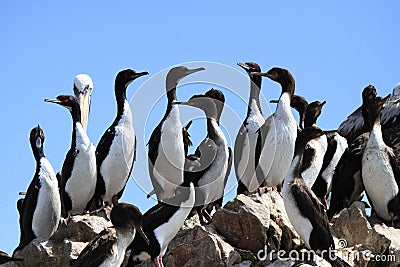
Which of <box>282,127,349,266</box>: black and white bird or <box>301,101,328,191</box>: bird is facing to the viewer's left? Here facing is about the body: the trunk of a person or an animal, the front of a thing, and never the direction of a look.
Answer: the black and white bird

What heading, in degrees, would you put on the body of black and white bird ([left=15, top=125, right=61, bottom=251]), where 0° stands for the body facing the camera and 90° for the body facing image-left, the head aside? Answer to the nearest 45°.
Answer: approximately 315°

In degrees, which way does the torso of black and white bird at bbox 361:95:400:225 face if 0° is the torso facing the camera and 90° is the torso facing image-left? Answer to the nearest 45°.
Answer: approximately 45°

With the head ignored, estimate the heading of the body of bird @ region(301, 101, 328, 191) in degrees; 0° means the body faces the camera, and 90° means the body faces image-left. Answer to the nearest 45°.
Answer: approximately 315°
